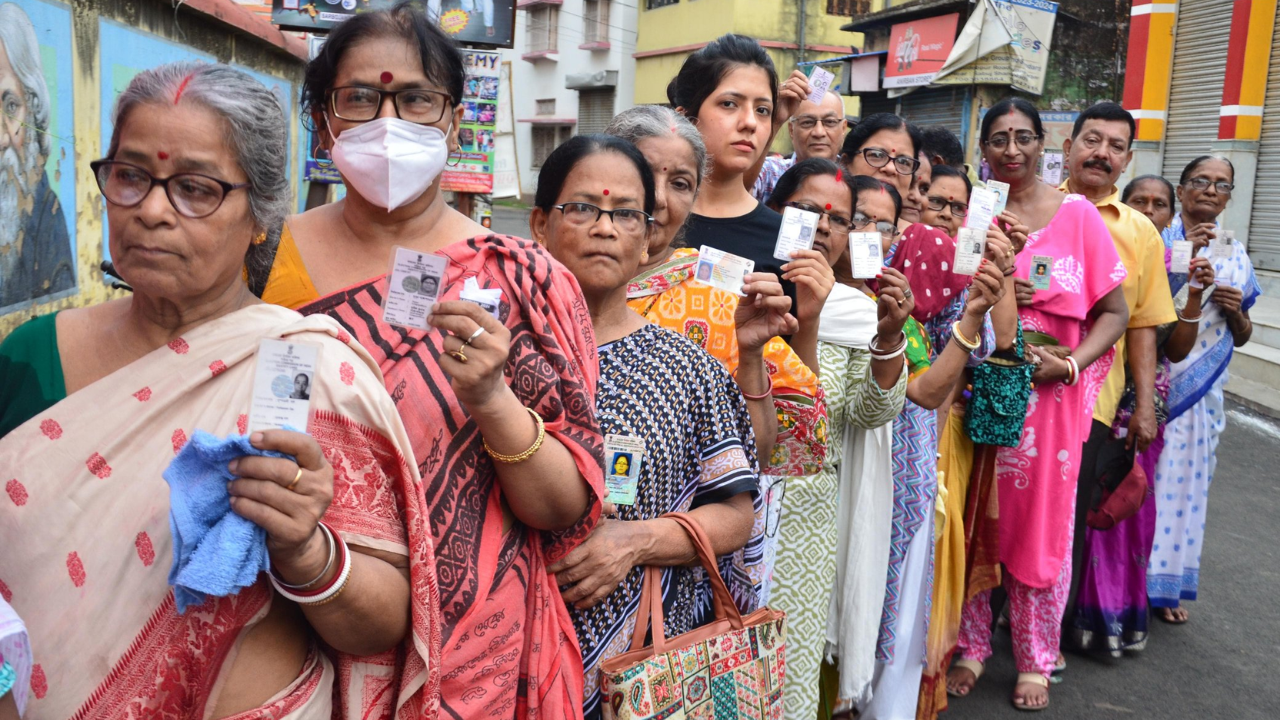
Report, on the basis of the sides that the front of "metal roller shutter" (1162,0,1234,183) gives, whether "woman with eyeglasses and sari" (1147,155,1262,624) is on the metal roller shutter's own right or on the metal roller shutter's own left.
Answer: on the metal roller shutter's own left

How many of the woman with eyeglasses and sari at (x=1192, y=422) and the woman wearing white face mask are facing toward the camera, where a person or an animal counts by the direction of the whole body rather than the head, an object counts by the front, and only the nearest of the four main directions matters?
2

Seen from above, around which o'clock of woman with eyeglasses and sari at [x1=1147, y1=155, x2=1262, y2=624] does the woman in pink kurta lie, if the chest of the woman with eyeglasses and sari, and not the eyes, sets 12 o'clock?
The woman in pink kurta is roughly at 1 o'clock from the woman with eyeglasses and sari.

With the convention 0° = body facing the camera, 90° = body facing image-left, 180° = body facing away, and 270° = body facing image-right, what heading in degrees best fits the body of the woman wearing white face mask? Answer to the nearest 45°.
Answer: approximately 0°

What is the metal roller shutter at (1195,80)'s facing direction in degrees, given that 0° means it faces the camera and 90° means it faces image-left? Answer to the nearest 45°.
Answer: approximately 45°

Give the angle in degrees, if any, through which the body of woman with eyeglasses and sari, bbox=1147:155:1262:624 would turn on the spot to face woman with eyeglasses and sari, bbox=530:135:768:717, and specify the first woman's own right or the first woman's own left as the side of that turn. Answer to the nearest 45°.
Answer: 0° — they already face them

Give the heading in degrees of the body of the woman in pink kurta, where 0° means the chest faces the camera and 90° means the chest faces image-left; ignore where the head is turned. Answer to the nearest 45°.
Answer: approximately 45°
